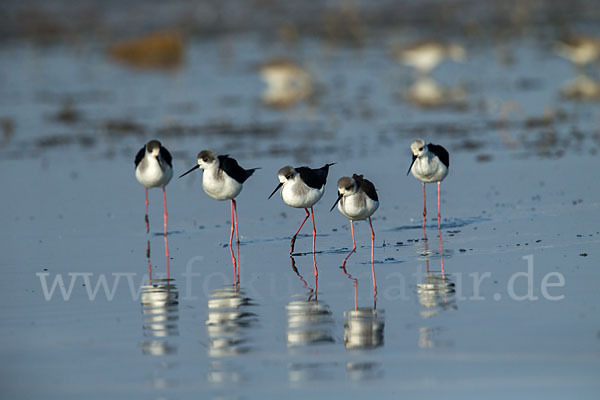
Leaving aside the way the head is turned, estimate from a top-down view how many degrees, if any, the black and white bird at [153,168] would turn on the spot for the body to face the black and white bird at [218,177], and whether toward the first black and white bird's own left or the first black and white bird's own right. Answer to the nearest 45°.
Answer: approximately 45° to the first black and white bird's own left

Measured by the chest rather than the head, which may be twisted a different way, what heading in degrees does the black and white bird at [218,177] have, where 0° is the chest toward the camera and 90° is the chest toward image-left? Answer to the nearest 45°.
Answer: approximately 45°

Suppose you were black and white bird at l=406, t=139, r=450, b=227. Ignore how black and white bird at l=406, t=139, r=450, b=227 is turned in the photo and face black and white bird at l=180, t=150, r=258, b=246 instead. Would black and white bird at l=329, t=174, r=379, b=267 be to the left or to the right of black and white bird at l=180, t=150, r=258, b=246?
left

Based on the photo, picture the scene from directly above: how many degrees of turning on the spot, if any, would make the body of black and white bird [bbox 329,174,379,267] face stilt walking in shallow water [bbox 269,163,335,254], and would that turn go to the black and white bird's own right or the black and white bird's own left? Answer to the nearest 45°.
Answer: approximately 90° to the black and white bird's own right
